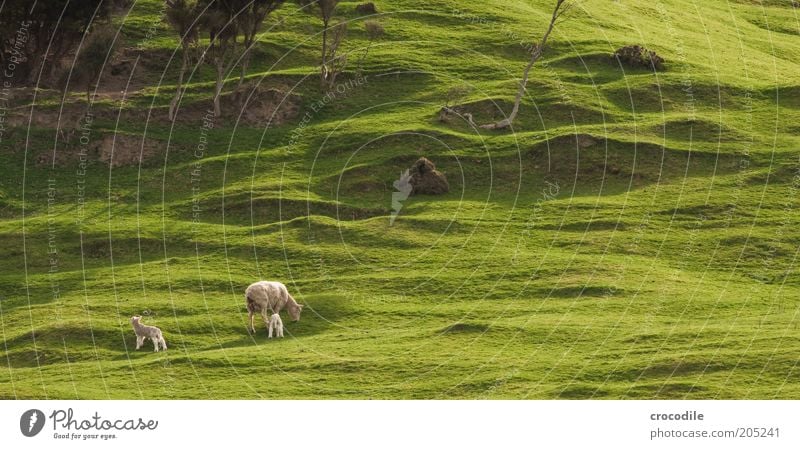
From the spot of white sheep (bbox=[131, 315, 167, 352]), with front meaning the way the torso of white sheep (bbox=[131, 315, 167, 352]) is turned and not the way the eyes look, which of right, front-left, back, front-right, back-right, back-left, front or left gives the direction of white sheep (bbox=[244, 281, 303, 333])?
back

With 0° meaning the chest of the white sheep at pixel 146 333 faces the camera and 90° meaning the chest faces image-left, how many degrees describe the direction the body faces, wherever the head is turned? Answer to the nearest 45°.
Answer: approximately 90°
